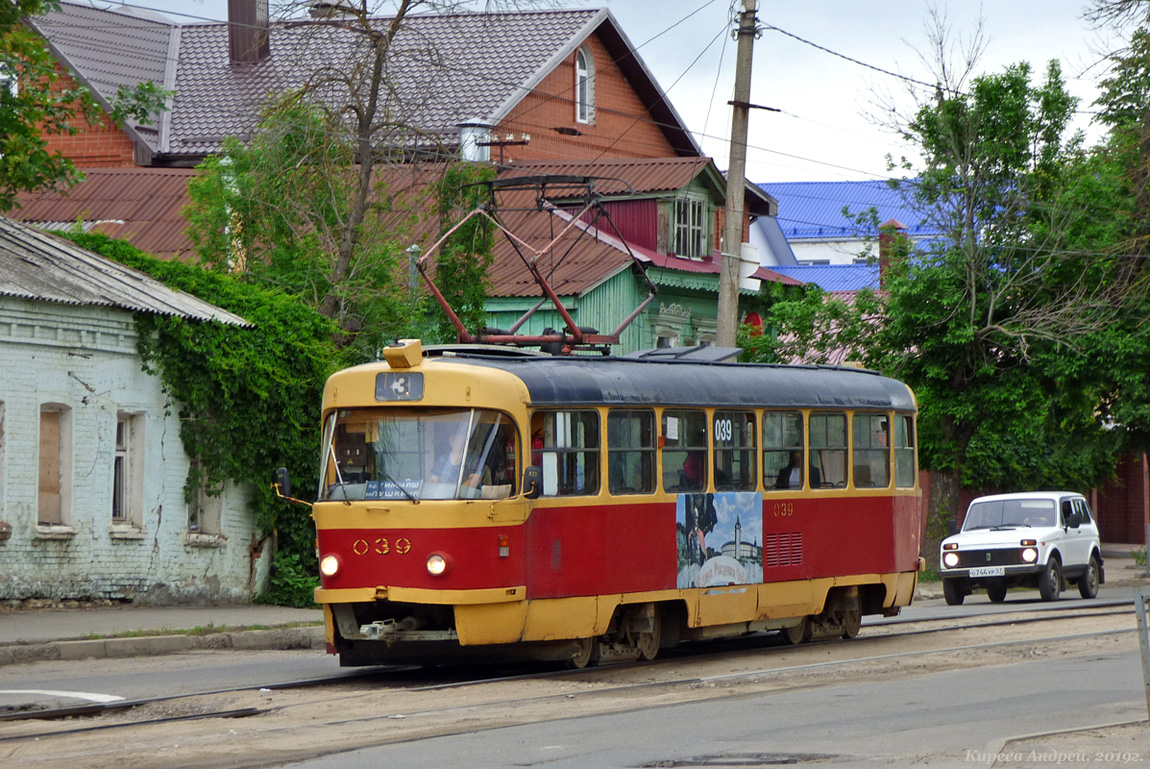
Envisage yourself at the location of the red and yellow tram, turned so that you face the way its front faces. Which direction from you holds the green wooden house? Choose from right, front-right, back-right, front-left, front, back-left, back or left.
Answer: back-right

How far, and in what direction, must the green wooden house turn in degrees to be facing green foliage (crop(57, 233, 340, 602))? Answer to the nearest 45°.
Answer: approximately 45° to its right

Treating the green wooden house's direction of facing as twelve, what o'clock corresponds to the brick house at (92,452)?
The brick house is roughly at 2 o'clock from the green wooden house.

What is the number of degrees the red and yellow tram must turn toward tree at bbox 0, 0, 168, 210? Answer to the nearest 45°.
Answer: approximately 90° to its right

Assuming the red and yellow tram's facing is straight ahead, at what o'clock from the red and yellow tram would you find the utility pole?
The utility pole is roughly at 5 o'clock from the red and yellow tram.

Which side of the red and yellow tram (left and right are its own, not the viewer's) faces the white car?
back

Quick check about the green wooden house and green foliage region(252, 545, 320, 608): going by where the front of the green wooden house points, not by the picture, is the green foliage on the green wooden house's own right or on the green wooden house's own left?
on the green wooden house's own right

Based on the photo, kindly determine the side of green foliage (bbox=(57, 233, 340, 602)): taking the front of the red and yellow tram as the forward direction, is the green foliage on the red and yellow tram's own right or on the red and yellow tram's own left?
on the red and yellow tram's own right
